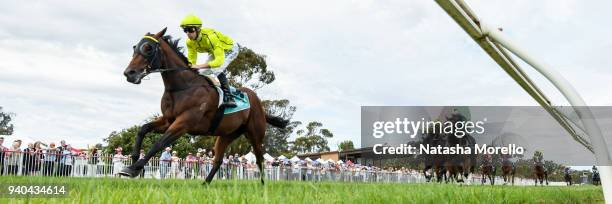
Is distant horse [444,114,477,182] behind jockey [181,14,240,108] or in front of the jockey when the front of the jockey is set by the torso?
behind

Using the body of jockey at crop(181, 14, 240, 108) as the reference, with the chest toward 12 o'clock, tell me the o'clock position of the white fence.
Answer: The white fence is roughly at 4 o'clock from the jockey.

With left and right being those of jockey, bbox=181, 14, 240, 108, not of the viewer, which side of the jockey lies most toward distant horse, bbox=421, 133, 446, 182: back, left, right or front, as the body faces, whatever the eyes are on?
back

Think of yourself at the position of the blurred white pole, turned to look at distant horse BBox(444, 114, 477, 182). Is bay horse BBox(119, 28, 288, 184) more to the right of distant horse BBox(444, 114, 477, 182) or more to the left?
left

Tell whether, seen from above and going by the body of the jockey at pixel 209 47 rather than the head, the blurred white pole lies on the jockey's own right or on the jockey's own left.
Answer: on the jockey's own left

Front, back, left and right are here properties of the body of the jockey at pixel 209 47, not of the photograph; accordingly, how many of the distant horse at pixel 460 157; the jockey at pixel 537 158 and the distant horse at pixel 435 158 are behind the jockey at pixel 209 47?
3

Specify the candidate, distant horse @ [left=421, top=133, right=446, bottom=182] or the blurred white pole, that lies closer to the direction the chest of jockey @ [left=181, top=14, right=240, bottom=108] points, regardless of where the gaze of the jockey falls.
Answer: the blurred white pole

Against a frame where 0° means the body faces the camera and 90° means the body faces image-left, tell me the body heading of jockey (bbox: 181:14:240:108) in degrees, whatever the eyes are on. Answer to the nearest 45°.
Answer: approximately 45°

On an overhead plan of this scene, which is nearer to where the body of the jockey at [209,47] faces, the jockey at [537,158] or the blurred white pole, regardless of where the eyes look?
the blurred white pole

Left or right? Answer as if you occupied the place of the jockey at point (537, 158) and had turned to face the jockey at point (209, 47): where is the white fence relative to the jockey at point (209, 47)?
right

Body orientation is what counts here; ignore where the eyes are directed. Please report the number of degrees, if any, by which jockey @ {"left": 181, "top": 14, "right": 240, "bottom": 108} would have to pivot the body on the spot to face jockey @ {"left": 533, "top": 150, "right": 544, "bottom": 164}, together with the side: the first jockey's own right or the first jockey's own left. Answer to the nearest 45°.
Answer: approximately 180°
